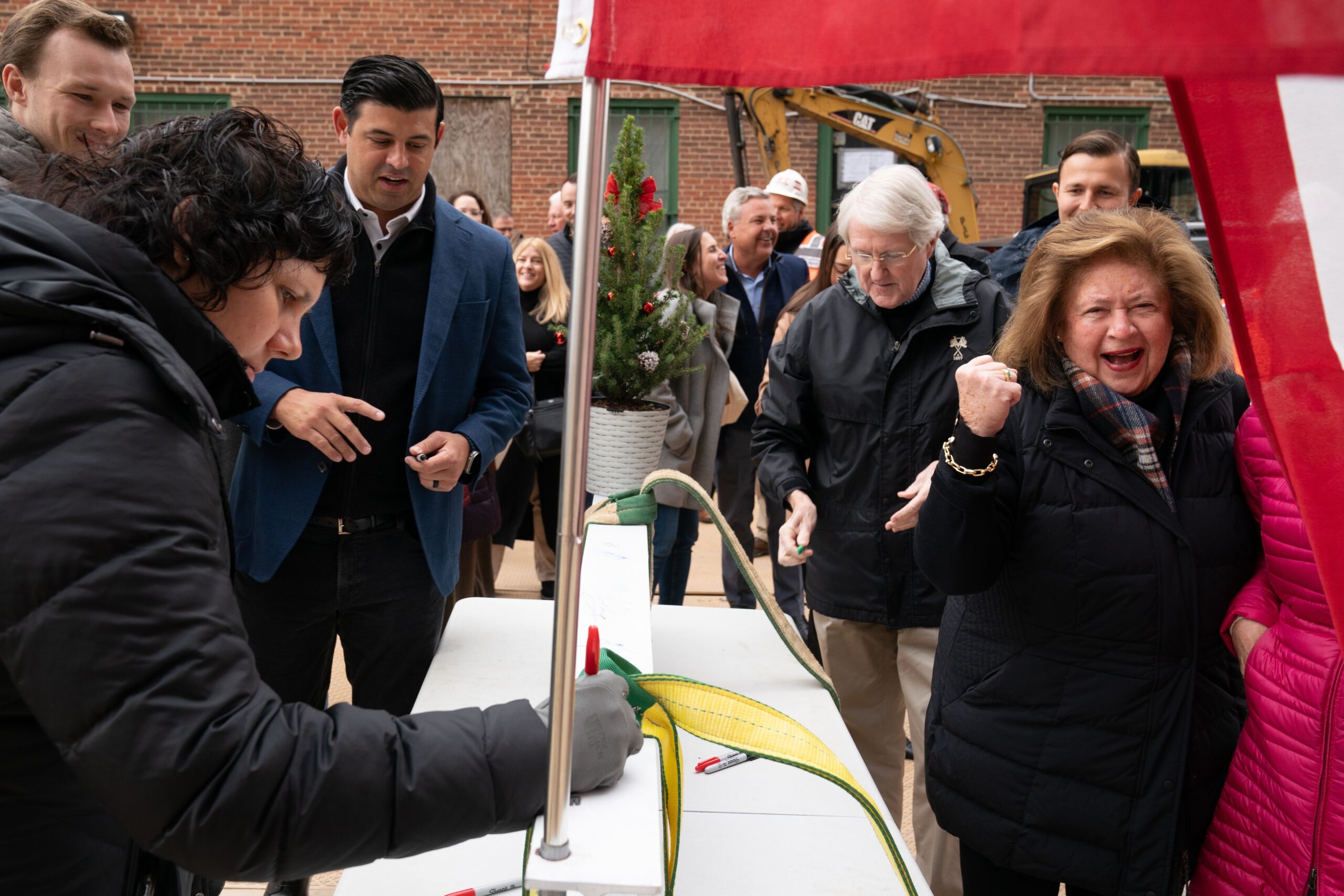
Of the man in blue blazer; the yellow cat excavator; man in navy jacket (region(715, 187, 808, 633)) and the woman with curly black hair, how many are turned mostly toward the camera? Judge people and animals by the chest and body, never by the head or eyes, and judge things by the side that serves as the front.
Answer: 2

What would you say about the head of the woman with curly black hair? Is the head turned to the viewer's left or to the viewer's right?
to the viewer's right

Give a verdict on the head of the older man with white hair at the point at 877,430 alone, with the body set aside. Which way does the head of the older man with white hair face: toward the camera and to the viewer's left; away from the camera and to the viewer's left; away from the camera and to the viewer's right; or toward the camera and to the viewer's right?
toward the camera and to the viewer's left

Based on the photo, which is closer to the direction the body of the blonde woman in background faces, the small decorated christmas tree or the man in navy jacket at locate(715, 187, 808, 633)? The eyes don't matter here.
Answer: the small decorated christmas tree

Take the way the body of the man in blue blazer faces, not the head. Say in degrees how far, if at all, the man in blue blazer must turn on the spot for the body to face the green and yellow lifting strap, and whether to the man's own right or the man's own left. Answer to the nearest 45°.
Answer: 0° — they already face it

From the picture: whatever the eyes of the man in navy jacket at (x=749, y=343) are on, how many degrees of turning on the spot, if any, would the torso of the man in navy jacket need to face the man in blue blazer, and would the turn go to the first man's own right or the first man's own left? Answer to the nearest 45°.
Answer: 0° — they already face them

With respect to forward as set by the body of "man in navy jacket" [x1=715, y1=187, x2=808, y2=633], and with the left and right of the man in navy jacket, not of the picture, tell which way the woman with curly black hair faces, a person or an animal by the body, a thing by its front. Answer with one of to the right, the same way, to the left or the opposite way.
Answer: to the left

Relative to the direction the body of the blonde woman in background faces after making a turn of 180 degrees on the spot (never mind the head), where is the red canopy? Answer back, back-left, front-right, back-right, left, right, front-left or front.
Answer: back-right

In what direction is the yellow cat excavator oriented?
to the viewer's left

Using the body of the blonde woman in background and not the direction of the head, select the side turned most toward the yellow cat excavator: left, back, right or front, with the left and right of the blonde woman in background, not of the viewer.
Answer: back

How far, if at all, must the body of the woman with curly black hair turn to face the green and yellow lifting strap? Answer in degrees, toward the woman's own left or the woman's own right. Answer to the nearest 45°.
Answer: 0° — they already face it

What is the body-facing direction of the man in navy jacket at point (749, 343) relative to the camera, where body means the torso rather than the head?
toward the camera

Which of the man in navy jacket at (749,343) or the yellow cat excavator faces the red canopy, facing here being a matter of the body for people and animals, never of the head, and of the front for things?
the man in navy jacket

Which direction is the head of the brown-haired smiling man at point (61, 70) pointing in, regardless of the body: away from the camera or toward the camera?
toward the camera

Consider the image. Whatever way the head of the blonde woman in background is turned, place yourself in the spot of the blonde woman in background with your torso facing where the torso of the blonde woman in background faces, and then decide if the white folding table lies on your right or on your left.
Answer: on your left

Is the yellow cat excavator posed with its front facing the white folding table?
no
